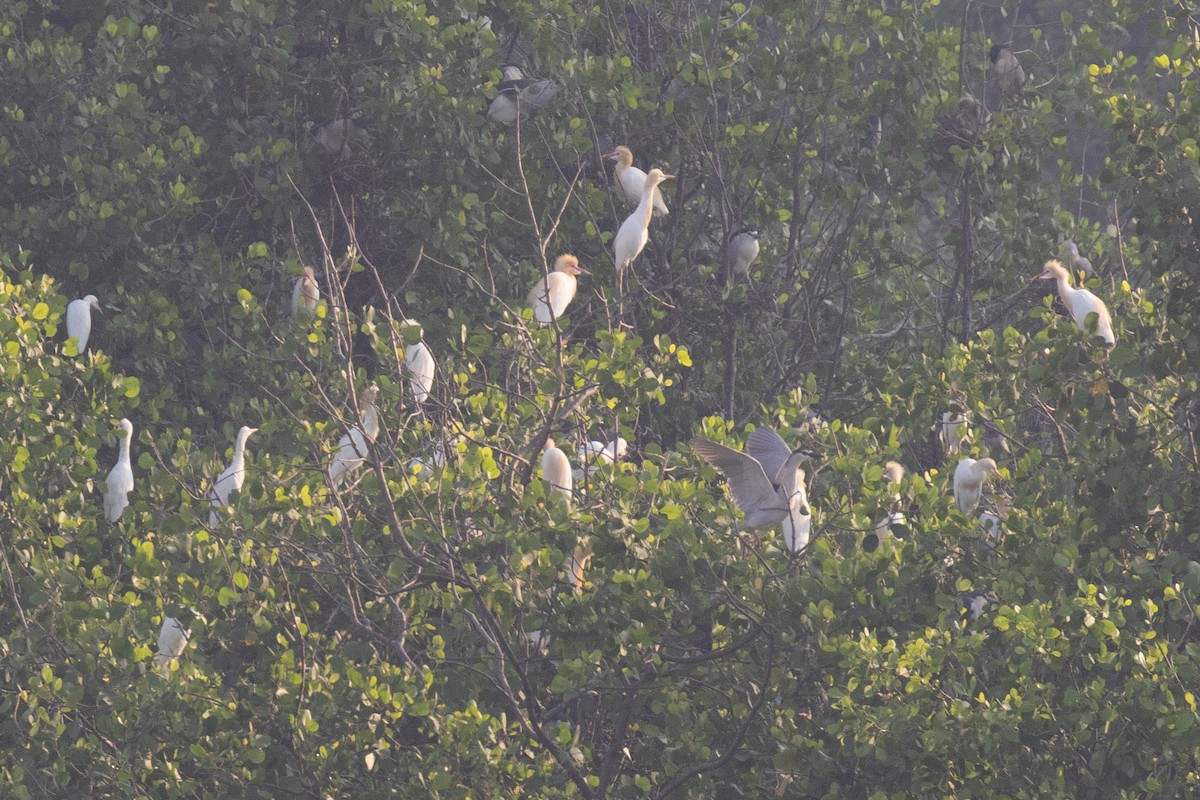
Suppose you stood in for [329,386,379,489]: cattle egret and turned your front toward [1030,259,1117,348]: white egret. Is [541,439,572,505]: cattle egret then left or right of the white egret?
right

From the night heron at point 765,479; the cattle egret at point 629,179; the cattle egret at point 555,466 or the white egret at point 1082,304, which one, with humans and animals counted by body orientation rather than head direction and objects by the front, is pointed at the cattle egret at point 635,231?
the white egret

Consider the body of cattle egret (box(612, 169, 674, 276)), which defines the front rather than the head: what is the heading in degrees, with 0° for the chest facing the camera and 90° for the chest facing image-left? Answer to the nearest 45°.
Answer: approximately 270°

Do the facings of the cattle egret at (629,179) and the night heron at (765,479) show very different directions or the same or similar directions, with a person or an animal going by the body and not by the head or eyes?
very different directions

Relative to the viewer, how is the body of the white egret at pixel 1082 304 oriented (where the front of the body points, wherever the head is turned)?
to the viewer's left

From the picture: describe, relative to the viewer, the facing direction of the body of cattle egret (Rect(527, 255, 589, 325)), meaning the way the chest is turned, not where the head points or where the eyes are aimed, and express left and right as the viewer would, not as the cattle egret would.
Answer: facing to the right of the viewer

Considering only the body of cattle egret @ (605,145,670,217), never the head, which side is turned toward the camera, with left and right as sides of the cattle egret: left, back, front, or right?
left

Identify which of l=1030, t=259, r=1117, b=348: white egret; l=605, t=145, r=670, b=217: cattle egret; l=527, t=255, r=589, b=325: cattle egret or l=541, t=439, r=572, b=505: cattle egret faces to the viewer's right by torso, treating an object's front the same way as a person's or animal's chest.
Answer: l=527, t=255, r=589, b=325: cattle egret
